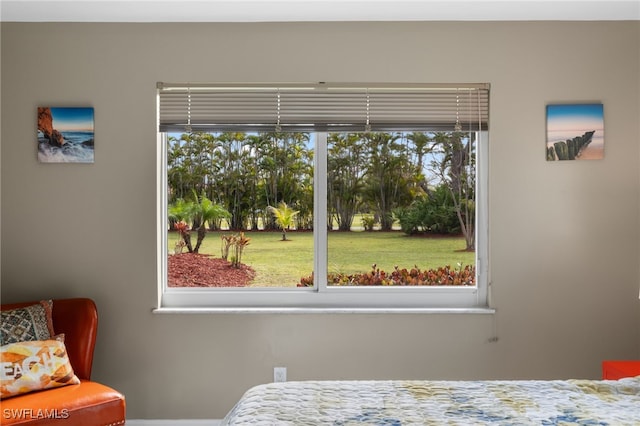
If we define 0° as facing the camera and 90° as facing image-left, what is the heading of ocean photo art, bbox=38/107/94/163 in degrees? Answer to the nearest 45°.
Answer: approximately 0°

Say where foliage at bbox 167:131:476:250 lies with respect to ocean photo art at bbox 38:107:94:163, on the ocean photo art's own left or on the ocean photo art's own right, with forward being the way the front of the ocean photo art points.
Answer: on the ocean photo art's own left

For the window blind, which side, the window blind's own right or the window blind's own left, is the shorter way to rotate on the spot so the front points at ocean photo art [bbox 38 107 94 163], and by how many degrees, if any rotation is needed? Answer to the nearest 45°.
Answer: approximately 90° to the window blind's own right

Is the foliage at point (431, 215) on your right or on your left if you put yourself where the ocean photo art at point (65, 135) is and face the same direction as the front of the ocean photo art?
on your left

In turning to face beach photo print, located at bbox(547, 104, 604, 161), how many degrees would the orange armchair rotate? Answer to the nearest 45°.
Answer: approximately 45° to its left
